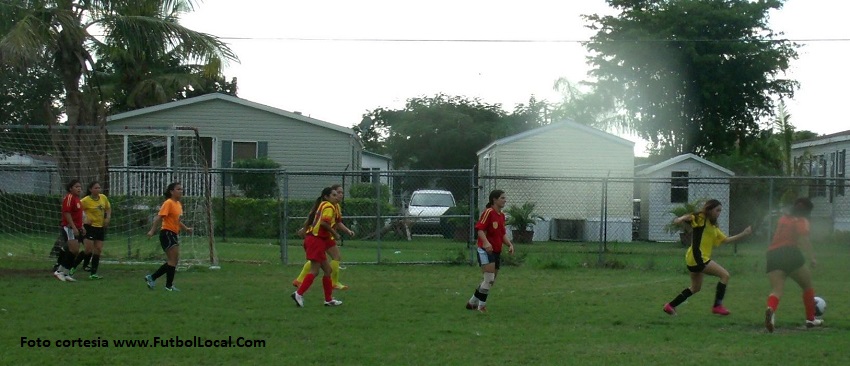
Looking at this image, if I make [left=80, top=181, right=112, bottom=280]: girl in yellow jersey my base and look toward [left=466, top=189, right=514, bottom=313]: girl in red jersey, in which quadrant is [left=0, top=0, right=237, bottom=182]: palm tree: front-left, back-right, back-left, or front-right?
back-left

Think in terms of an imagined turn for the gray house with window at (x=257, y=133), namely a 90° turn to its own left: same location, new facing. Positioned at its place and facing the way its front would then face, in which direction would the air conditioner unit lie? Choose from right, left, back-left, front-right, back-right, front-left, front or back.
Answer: front-right

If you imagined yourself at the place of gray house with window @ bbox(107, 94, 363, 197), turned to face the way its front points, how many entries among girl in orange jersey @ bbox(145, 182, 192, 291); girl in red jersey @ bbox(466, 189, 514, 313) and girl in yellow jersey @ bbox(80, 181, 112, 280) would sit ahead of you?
3

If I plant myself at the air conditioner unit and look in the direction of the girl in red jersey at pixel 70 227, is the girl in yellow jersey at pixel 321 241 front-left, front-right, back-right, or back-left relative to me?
front-left

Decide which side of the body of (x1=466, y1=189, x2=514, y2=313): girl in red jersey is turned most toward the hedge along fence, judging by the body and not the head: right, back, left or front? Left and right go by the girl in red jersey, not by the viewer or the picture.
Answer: back

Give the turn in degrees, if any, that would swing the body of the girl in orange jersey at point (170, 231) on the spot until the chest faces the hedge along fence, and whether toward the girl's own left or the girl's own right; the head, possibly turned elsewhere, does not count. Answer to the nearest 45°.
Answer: approximately 90° to the girl's own left

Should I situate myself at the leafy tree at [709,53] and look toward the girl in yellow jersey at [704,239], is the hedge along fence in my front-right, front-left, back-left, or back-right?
front-right

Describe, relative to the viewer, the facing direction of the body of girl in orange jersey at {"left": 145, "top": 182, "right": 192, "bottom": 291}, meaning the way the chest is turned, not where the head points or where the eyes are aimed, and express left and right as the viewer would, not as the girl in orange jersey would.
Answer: facing to the right of the viewer
